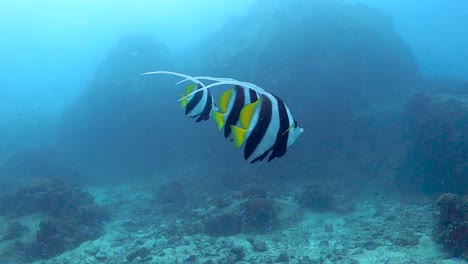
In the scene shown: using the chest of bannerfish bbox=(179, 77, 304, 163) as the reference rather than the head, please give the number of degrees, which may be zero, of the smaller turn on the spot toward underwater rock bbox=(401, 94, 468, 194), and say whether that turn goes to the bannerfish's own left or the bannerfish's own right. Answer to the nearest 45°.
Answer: approximately 45° to the bannerfish's own left

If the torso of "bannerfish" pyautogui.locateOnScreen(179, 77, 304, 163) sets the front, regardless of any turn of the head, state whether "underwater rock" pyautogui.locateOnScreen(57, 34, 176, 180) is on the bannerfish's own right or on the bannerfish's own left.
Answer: on the bannerfish's own left

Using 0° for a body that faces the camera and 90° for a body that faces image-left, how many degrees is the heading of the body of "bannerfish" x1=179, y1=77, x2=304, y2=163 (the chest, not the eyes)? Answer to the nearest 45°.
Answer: approximately 270°
